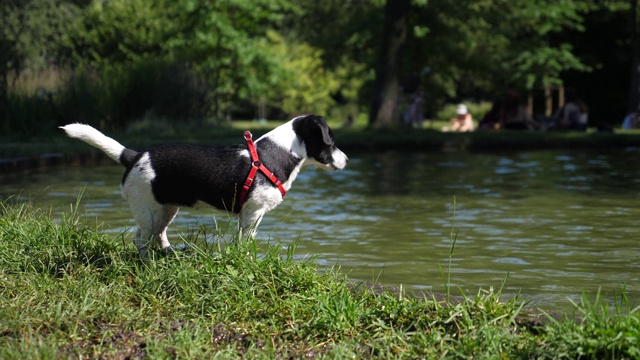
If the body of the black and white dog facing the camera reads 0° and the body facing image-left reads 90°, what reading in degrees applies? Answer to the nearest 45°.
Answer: approximately 270°
